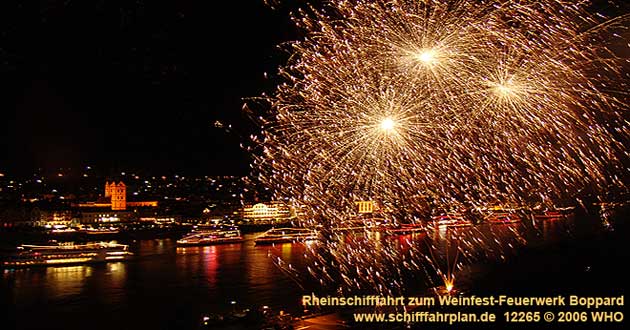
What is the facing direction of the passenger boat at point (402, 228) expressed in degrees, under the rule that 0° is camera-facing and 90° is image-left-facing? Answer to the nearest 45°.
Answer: approximately 90°

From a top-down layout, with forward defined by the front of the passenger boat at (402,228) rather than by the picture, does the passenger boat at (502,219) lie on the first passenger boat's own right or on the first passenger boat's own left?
on the first passenger boat's own right

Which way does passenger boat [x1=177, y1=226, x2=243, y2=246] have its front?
to the viewer's left

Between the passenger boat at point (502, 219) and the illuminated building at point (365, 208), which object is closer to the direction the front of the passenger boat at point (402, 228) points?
the illuminated building

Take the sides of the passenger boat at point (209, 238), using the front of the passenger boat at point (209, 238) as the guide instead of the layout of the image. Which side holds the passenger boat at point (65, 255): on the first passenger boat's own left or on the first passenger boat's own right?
on the first passenger boat's own left

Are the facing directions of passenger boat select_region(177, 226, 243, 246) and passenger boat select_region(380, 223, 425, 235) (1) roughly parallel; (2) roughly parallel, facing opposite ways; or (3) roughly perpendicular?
roughly parallel

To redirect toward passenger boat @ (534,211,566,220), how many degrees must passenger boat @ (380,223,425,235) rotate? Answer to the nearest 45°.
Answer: approximately 135° to its right

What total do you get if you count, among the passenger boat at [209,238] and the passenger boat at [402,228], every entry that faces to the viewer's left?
2

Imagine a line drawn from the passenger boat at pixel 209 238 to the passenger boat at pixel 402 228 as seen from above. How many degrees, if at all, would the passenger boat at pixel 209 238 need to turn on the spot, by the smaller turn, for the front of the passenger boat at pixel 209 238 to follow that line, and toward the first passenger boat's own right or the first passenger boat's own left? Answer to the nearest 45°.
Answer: approximately 180°

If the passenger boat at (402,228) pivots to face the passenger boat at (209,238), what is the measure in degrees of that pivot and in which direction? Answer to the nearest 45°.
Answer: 0° — it already faces it

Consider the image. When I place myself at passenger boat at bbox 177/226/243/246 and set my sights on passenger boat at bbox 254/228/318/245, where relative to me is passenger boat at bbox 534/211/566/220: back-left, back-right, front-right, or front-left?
front-left

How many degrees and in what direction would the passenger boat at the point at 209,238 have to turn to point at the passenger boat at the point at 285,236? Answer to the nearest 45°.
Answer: approximately 135° to its left
